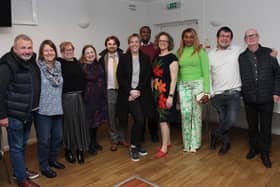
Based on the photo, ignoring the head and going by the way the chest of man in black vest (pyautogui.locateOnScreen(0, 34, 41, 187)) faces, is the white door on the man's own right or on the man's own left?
on the man's own left

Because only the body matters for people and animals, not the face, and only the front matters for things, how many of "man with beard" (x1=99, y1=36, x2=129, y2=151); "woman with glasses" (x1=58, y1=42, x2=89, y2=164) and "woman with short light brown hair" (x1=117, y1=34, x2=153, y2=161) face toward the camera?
3

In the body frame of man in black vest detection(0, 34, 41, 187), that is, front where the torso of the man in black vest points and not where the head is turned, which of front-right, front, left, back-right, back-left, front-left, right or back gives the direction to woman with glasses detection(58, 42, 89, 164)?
left

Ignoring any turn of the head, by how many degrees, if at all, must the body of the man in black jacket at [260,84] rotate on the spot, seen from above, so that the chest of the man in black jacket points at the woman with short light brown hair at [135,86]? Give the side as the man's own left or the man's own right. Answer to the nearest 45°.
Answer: approximately 90° to the man's own right

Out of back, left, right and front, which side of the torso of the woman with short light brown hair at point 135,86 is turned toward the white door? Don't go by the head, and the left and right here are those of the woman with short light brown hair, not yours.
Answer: back

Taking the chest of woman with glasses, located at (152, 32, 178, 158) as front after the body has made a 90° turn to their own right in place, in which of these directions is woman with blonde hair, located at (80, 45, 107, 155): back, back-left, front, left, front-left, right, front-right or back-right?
front-left

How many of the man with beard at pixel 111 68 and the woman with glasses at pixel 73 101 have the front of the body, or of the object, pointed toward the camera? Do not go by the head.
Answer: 2

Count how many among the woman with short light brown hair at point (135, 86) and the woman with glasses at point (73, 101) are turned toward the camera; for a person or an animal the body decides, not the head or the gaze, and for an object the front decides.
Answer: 2

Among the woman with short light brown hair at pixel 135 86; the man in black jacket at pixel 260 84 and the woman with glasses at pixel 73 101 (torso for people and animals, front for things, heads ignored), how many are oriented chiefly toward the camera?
3

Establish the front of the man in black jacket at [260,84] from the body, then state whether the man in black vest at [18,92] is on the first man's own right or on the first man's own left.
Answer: on the first man's own right

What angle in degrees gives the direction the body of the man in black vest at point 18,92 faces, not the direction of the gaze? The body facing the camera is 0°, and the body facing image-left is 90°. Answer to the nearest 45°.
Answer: approximately 315°
